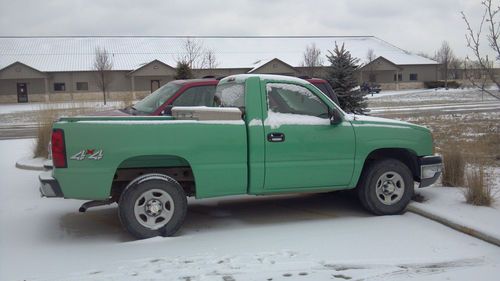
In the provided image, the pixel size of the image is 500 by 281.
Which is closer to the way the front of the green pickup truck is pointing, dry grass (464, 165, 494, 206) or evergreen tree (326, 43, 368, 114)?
the dry grass

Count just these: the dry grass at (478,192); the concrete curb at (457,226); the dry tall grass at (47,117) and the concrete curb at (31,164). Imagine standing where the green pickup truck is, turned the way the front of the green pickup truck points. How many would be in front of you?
2

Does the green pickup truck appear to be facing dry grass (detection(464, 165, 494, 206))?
yes

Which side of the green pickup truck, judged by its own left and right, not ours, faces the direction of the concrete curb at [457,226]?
front

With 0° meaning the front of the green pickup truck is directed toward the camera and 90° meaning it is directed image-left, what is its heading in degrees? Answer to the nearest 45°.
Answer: approximately 270°

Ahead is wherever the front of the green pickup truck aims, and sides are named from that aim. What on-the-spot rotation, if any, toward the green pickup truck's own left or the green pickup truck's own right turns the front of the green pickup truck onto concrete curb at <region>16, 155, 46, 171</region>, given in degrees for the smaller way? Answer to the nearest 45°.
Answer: approximately 135° to the green pickup truck's own left

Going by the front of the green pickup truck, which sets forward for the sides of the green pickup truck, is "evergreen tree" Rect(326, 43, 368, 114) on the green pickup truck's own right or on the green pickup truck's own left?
on the green pickup truck's own left

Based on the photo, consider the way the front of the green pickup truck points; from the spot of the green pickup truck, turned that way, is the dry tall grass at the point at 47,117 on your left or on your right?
on your left

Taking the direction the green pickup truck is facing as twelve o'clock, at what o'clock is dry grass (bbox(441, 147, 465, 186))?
The dry grass is roughly at 11 o'clock from the green pickup truck.
